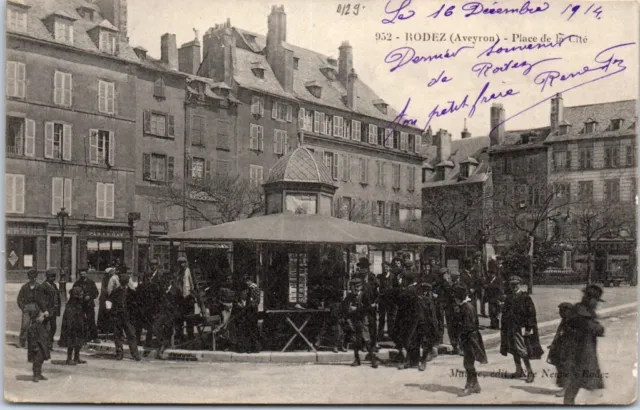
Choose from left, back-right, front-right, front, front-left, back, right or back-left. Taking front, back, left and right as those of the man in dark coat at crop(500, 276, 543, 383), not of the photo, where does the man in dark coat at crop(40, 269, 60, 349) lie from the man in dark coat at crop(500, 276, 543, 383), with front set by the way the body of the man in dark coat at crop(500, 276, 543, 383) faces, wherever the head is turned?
right

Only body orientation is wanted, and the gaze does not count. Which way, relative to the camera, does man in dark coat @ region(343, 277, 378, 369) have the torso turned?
toward the camera

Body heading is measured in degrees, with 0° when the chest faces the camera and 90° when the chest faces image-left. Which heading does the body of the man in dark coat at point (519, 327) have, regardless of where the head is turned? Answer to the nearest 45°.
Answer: approximately 0°

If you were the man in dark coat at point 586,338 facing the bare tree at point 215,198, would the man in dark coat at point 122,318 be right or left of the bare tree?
left

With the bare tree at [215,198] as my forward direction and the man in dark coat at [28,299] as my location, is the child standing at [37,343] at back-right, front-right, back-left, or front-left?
back-right

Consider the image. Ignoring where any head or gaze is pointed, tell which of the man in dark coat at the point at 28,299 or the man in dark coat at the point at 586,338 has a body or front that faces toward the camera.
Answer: the man in dark coat at the point at 28,299

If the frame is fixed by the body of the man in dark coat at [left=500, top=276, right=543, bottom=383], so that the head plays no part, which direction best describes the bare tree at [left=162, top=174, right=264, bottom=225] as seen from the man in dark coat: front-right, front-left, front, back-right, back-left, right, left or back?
back-right

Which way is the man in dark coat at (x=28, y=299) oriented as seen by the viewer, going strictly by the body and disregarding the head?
toward the camera
